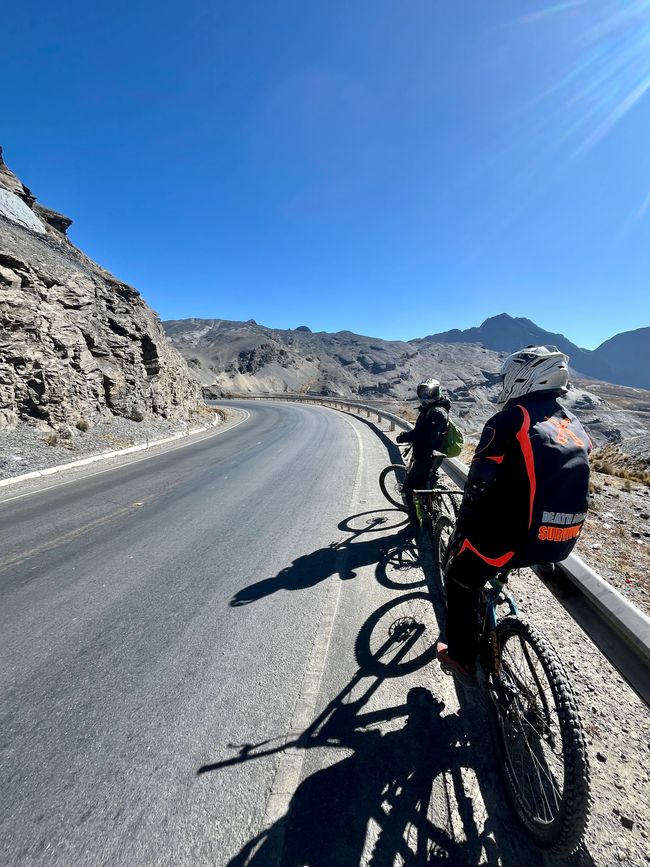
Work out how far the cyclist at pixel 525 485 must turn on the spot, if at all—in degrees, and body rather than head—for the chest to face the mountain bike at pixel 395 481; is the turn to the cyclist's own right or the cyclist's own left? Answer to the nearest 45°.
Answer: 0° — they already face it

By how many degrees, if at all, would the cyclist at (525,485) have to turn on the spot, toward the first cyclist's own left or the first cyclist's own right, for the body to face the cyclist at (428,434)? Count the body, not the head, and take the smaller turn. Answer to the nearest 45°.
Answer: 0° — they already face them

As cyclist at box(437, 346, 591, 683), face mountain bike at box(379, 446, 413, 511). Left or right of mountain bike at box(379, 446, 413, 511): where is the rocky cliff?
left

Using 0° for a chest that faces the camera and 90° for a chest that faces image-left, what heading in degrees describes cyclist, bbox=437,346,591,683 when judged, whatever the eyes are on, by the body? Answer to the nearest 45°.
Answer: approximately 135°

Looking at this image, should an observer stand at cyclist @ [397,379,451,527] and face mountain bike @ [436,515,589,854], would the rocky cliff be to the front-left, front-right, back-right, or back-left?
back-right

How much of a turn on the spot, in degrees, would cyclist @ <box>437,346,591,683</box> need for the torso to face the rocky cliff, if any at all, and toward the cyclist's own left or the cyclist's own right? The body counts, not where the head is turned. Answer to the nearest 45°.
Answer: approximately 45° to the cyclist's own left
